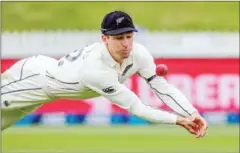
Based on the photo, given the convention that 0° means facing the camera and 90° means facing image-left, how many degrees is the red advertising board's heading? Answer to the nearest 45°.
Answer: approximately 0°
